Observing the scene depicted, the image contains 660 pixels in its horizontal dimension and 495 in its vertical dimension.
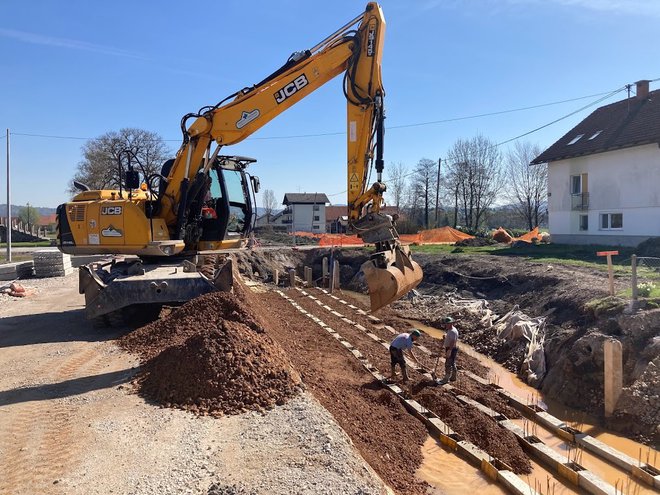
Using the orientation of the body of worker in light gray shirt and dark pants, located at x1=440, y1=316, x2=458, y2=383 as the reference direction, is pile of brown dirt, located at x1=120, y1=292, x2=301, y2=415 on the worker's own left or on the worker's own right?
on the worker's own left

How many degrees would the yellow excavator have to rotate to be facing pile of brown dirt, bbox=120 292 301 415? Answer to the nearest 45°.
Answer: approximately 90° to its right

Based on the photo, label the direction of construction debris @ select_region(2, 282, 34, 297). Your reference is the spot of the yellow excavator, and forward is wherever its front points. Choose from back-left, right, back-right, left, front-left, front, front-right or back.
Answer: back-left

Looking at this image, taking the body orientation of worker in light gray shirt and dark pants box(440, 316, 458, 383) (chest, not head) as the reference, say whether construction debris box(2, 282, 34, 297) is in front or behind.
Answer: in front

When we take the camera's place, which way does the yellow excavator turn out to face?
facing to the right of the viewer

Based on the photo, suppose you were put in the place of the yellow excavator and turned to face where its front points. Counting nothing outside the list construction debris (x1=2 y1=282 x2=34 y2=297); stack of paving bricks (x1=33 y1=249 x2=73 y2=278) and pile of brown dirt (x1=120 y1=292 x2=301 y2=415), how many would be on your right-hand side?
1

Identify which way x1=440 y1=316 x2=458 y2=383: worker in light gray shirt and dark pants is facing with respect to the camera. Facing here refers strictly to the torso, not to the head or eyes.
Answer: to the viewer's left

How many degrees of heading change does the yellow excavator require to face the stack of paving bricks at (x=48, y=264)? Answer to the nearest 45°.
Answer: approximately 135° to its left

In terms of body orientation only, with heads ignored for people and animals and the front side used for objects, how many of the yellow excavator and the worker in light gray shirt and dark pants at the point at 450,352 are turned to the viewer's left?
1

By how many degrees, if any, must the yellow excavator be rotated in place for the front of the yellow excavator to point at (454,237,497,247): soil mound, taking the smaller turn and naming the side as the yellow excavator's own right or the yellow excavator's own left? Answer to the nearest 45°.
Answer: approximately 45° to the yellow excavator's own left

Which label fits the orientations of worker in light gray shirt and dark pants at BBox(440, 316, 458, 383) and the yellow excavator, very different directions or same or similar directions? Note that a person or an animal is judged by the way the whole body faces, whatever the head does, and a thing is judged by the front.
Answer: very different directions

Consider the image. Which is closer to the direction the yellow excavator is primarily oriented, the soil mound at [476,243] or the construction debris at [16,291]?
the soil mound

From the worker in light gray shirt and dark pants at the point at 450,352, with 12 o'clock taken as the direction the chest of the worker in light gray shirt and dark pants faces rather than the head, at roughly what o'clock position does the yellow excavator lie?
The yellow excavator is roughly at 12 o'clock from the worker in light gray shirt and dark pants.
